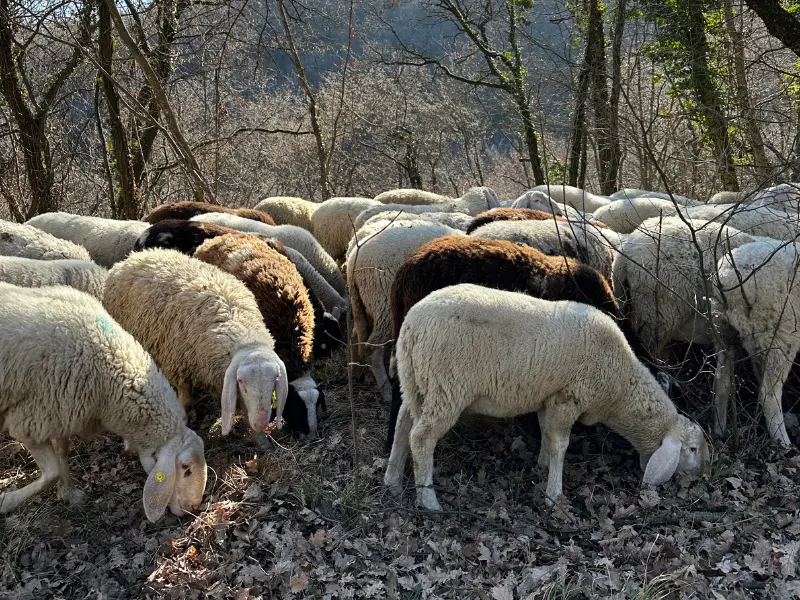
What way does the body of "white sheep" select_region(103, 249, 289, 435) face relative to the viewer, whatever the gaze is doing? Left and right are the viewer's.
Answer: facing the viewer and to the right of the viewer

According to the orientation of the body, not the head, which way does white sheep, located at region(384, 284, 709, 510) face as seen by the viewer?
to the viewer's right

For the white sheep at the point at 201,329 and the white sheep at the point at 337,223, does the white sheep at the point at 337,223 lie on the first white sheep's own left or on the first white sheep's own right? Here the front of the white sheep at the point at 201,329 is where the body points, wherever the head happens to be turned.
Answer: on the first white sheep's own left

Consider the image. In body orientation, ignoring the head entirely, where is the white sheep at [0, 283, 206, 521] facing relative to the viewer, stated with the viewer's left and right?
facing to the right of the viewer

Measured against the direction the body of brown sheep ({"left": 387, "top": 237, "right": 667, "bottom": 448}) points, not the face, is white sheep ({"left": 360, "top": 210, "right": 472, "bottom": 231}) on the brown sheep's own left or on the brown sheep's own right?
on the brown sheep's own left

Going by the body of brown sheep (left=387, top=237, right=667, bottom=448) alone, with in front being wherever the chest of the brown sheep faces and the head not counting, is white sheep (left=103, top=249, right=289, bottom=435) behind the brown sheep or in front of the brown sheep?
behind

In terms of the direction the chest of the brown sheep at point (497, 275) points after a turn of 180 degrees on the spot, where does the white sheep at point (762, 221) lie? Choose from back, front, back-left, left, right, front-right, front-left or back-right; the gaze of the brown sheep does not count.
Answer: back-right
